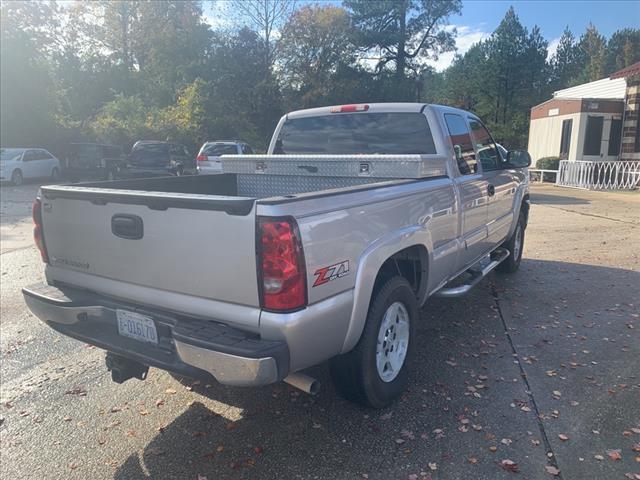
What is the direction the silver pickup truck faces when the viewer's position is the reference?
facing away from the viewer and to the right of the viewer

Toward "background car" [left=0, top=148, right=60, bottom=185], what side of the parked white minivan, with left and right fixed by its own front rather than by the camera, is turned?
left

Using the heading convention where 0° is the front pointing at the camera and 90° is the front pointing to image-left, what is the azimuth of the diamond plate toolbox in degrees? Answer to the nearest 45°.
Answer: approximately 45°

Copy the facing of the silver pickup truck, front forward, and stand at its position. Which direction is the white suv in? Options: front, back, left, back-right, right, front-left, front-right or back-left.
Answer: front-left

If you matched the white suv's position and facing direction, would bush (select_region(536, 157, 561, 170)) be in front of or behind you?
in front

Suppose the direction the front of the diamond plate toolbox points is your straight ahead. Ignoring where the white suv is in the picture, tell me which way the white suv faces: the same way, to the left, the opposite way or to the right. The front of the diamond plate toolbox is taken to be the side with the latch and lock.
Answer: the opposite way

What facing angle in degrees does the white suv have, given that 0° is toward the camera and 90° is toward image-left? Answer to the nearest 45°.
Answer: approximately 225°

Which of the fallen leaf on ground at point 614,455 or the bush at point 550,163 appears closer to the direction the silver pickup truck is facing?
the bush

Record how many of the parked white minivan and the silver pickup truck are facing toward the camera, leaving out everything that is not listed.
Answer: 0
